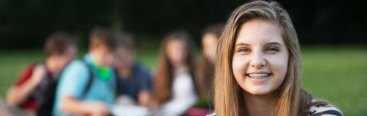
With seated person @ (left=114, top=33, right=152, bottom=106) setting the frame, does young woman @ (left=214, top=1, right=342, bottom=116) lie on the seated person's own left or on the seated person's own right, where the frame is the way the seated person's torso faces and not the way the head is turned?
on the seated person's own left

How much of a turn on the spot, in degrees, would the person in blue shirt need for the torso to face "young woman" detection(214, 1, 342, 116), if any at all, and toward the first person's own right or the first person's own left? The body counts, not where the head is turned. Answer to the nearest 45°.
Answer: approximately 45° to the first person's own right

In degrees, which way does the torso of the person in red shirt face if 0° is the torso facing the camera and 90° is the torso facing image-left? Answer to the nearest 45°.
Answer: approximately 270°
